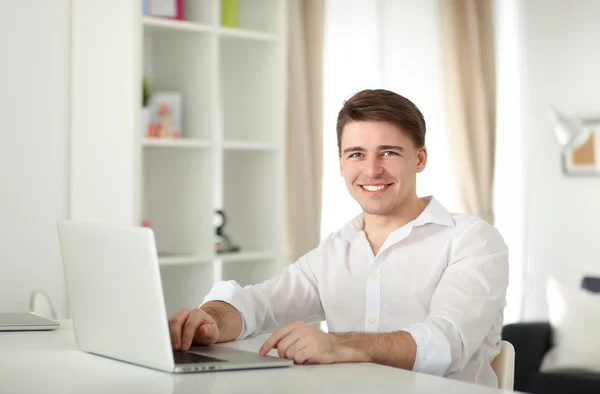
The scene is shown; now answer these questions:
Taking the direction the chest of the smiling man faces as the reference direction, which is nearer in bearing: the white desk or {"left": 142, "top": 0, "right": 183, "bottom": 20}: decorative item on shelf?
the white desk

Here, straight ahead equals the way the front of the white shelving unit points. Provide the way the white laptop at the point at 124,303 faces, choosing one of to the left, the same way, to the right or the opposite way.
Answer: to the left

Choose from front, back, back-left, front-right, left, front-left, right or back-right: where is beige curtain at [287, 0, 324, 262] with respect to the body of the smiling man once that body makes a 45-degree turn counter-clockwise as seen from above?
back

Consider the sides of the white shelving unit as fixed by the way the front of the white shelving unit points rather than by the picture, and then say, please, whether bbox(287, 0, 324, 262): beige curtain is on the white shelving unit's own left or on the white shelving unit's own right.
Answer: on the white shelving unit's own left

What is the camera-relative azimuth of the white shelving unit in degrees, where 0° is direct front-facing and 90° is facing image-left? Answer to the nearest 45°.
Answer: approximately 315°

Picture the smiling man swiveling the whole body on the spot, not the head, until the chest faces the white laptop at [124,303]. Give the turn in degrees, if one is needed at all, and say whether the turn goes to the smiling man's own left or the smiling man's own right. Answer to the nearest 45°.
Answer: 0° — they already face it

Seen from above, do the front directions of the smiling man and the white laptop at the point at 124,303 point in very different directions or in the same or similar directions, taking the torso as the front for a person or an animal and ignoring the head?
very different directions

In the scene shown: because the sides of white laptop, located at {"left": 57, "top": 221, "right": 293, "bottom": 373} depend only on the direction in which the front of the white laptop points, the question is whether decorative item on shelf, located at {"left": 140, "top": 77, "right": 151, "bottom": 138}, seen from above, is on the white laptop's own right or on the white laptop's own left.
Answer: on the white laptop's own left

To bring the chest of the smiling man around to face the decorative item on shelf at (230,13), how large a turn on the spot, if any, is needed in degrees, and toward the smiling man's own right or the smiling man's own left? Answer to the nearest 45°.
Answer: approximately 135° to the smiling man's own right

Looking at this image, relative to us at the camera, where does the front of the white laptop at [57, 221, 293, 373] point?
facing away from the viewer and to the right of the viewer

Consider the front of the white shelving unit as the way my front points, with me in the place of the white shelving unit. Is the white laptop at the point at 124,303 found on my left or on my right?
on my right

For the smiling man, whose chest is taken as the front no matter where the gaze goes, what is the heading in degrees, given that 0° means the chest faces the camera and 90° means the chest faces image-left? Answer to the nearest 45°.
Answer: approximately 45°
